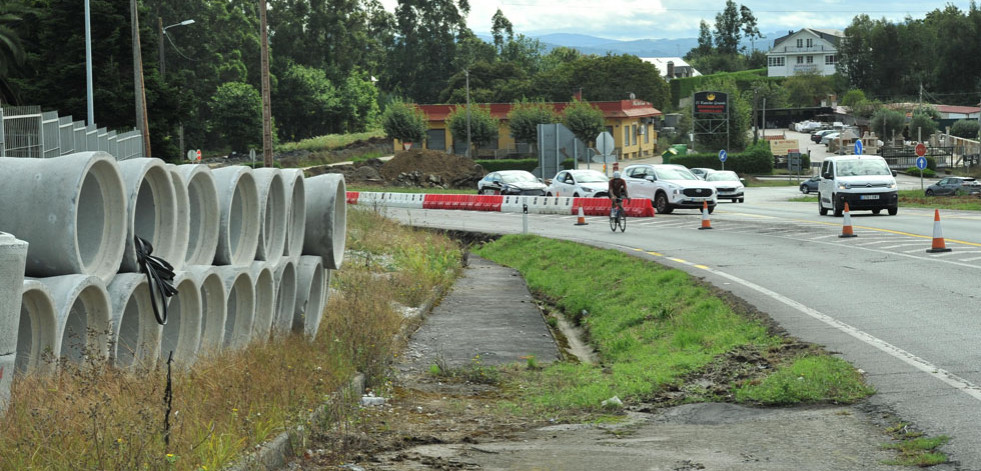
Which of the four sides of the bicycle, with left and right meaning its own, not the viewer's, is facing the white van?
left

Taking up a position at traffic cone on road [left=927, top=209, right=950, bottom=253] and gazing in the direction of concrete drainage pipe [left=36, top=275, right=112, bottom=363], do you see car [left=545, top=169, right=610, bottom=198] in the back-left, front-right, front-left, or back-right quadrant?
back-right

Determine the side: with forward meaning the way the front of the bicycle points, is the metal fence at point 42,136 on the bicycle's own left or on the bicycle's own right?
on the bicycle's own right

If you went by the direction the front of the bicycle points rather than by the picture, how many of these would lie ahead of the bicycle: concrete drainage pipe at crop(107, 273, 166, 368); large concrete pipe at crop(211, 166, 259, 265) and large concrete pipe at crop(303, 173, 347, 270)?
3

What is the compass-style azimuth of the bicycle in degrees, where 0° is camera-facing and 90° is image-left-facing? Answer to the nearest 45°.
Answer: approximately 0°
